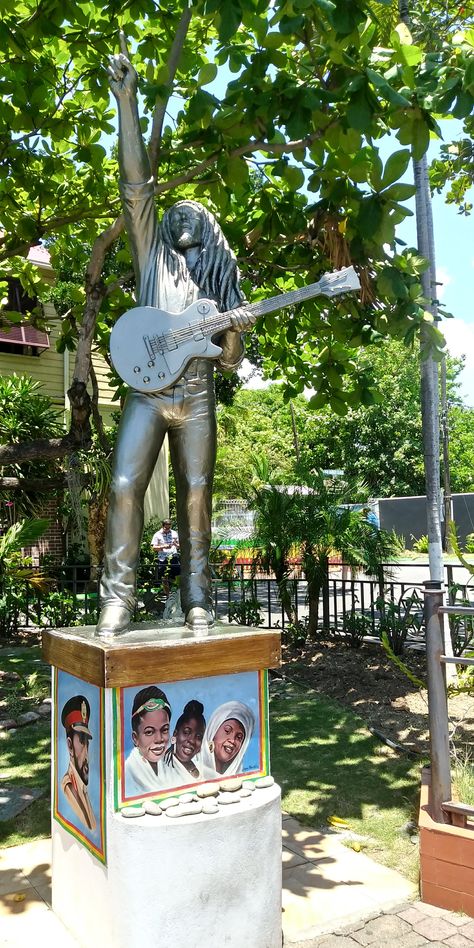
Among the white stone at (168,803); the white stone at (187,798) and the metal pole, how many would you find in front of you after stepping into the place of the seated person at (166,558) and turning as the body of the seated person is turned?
3

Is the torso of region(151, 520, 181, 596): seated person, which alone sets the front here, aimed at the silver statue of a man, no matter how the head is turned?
yes

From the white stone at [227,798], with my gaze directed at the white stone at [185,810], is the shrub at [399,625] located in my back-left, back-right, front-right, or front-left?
back-right

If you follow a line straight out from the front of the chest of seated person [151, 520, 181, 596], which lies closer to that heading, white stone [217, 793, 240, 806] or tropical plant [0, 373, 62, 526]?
the white stone

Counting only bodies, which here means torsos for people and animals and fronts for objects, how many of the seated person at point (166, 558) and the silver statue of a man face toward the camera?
2

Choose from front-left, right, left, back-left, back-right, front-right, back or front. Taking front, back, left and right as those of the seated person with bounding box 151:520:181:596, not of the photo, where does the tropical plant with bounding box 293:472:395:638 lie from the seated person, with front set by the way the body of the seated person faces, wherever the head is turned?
front-left

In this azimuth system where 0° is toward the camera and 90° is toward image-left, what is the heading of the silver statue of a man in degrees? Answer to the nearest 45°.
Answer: approximately 0°
